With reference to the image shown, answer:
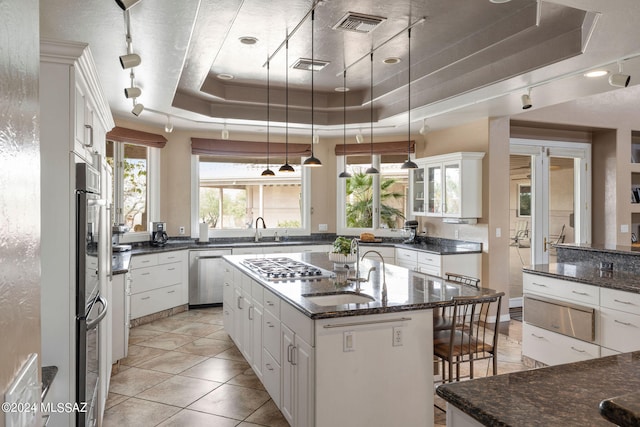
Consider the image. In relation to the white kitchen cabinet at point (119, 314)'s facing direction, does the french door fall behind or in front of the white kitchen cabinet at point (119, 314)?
in front

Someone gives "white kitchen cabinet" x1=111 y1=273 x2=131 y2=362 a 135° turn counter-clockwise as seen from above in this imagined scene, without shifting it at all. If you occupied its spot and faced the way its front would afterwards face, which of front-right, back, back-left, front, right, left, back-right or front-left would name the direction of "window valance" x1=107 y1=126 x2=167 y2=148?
front-right

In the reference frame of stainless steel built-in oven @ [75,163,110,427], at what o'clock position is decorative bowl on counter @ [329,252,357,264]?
The decorative bowl on counter is roughly at 11 o'clock from the stainless steel built-in oven.

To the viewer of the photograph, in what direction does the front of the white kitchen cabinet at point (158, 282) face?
facing the viewer and to the right of the viewer

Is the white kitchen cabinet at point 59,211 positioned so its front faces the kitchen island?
yes

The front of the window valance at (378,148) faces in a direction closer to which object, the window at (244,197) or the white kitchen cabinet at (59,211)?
the white kitchen cabinet

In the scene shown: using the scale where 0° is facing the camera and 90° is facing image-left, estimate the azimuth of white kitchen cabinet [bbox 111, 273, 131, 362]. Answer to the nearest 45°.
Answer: approximately 270°

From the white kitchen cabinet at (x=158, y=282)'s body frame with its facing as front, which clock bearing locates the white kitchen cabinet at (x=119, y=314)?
the white kitchen cabinet at (x=119, y=314) is roughly at 2 o'clock from the white kitchen cabinet at (x=158, y=282).

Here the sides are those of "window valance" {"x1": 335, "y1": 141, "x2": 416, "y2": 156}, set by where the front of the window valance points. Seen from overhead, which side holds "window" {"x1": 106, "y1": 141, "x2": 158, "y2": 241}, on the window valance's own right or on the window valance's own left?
on the window valance's own right

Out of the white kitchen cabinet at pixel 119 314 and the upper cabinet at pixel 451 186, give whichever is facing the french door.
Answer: the white kitchen cabinet

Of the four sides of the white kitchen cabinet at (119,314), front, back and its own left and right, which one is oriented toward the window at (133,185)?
left

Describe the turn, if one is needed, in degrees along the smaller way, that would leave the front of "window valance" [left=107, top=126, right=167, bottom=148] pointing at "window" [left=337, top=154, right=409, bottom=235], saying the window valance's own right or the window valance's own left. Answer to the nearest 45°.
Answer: approximately 45° to the window valance's own left

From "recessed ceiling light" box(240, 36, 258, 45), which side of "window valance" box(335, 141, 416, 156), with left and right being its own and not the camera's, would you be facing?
front

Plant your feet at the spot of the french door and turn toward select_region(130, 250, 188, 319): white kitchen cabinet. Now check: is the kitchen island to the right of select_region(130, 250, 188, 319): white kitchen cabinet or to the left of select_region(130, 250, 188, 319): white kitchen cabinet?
left

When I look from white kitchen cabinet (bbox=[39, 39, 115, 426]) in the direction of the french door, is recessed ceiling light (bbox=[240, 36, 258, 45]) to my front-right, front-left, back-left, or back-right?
front-left

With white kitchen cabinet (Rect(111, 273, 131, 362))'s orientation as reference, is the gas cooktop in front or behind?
in front

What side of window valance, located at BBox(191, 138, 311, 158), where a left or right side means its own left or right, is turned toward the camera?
front

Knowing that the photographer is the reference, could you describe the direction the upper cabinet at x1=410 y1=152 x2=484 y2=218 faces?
facing the viewer and to the left of the viewer

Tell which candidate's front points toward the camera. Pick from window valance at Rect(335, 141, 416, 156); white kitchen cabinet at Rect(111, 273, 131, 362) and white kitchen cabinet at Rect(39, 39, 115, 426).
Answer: the window valance

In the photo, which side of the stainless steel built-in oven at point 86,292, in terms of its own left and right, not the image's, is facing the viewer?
right

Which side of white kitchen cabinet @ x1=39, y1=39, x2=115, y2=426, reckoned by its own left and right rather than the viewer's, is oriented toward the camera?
right

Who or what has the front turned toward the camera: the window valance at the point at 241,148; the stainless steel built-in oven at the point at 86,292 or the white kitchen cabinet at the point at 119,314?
the window valance
